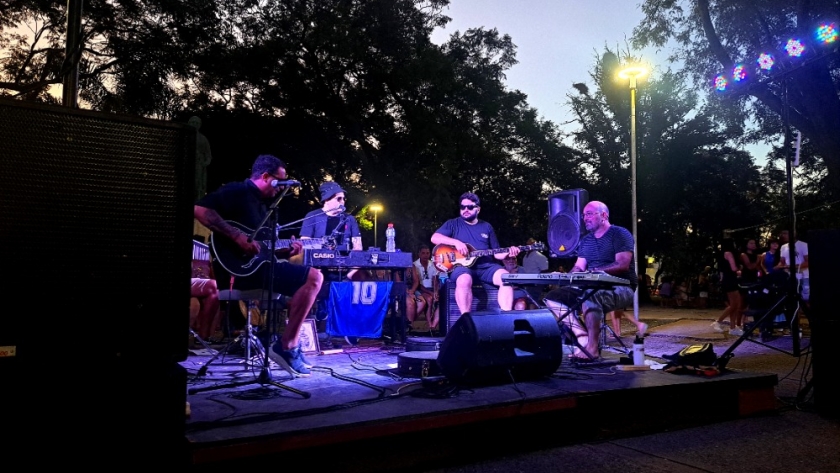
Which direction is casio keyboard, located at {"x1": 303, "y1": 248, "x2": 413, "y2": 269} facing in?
away from the camera

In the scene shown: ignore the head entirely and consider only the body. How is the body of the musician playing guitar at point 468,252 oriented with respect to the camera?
toward the camera

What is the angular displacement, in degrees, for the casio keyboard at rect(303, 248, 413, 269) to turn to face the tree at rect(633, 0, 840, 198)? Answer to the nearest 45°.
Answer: approximately 45° to its right

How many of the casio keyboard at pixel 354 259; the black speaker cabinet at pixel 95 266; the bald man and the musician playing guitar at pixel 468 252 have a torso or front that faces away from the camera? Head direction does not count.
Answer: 1

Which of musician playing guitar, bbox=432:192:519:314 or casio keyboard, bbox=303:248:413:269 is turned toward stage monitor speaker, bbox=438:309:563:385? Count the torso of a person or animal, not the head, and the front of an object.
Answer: the musician playing guitar

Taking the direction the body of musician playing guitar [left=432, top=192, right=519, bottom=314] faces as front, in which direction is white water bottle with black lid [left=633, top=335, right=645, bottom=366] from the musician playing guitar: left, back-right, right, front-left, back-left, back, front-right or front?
front-left

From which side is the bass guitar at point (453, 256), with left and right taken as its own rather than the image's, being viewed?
front

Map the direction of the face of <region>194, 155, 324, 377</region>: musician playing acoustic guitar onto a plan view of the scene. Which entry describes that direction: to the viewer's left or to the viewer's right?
to the viewer's right

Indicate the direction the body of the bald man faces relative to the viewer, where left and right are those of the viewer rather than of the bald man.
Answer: facing the viewer and to the left of the viewer

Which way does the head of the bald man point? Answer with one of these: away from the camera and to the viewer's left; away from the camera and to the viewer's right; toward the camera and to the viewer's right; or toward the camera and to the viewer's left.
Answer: toward the camera and to the viewer's left

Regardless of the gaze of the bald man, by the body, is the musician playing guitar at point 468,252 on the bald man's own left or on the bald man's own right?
on the bald man's own right
